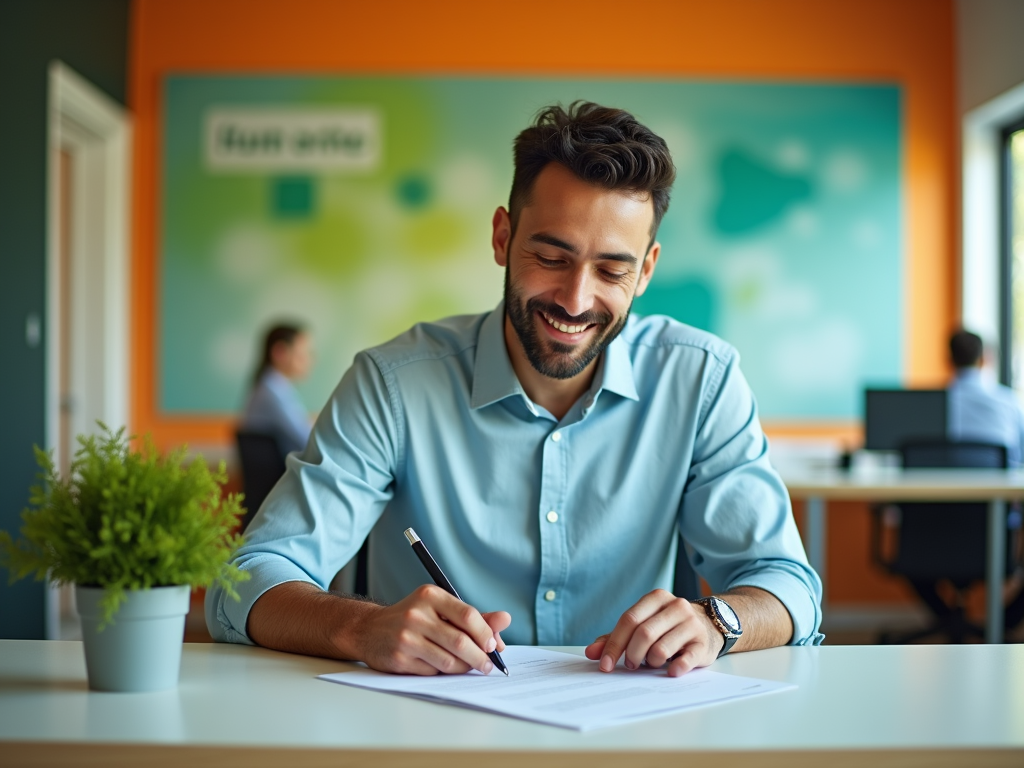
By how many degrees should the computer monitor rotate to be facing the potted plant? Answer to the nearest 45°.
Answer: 0° — it already faces it

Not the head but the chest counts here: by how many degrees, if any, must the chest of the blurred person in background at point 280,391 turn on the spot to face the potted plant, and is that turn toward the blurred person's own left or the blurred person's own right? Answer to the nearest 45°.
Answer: approximately 90° to the blurred person's own right

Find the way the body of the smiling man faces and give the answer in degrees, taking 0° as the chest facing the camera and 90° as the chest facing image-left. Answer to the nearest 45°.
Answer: approximately 0°

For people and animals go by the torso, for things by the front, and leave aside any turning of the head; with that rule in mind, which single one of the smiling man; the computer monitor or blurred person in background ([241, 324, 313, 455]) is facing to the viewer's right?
the blurred person in background

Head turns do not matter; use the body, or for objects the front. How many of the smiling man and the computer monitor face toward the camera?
2

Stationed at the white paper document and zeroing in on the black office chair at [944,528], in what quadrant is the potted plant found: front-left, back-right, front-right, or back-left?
back-left

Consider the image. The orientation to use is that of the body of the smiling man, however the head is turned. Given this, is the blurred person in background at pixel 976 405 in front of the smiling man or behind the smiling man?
behind

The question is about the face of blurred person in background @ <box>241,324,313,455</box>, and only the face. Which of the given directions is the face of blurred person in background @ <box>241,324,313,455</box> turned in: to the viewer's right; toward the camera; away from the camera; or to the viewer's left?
to the viewer's right

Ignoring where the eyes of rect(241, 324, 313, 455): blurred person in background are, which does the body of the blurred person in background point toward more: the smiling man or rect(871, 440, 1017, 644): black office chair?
the black office chair

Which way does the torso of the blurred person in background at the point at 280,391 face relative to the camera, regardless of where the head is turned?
to the viewer's right

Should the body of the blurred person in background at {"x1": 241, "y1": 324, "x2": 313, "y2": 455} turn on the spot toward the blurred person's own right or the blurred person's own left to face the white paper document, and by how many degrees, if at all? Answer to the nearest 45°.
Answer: approximately 90° to the blurred person's own right
